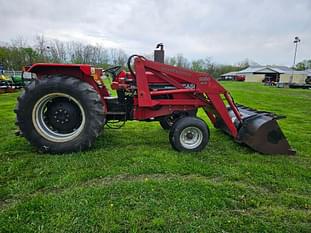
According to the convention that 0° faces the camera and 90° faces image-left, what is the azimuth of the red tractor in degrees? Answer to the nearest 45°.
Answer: approximately 270°
